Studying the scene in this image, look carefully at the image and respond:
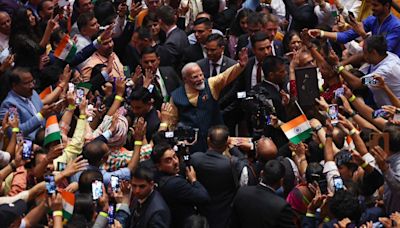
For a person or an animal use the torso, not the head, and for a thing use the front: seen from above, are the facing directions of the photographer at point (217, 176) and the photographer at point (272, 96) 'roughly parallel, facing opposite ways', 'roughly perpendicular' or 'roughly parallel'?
roughly perpendicular

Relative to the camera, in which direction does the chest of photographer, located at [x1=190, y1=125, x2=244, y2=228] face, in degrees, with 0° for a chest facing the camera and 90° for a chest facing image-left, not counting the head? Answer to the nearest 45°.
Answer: approximately 180°

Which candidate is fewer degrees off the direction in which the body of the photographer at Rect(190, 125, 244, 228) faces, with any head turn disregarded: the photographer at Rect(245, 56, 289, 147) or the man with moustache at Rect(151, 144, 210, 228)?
the photographer

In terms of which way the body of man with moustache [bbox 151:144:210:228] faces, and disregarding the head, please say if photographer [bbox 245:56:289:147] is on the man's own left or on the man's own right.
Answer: on the man's own left

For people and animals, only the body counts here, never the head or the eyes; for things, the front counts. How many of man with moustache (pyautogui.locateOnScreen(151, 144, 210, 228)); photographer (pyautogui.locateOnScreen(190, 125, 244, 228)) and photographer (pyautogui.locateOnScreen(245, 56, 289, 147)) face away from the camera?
1
